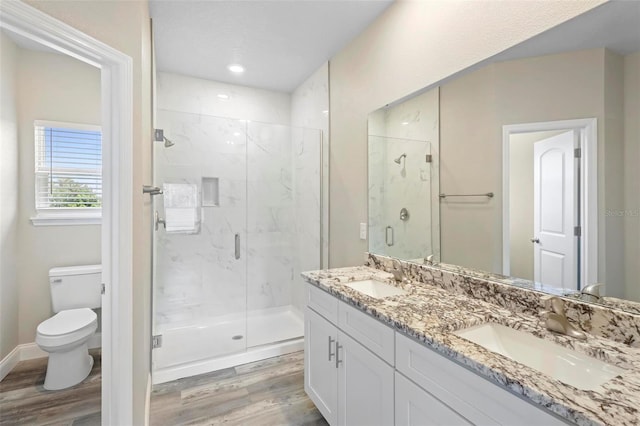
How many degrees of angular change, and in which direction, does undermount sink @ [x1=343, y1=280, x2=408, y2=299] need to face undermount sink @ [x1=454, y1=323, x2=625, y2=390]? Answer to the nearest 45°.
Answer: approximately 90° to its left

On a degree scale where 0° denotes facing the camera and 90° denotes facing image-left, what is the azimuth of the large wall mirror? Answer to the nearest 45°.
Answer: approximately 45°

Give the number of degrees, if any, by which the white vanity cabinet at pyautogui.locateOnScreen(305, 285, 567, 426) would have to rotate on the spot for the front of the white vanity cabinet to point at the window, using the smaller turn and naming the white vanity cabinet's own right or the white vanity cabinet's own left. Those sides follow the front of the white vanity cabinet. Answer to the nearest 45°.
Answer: approximately 45° to the white vanity cabinet's own right

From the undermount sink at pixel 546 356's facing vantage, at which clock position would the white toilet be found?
The white toilet is roughly at 1 o'clock from the undermount sink.

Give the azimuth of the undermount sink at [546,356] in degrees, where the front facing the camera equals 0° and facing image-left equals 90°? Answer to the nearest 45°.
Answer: approximately 45°
